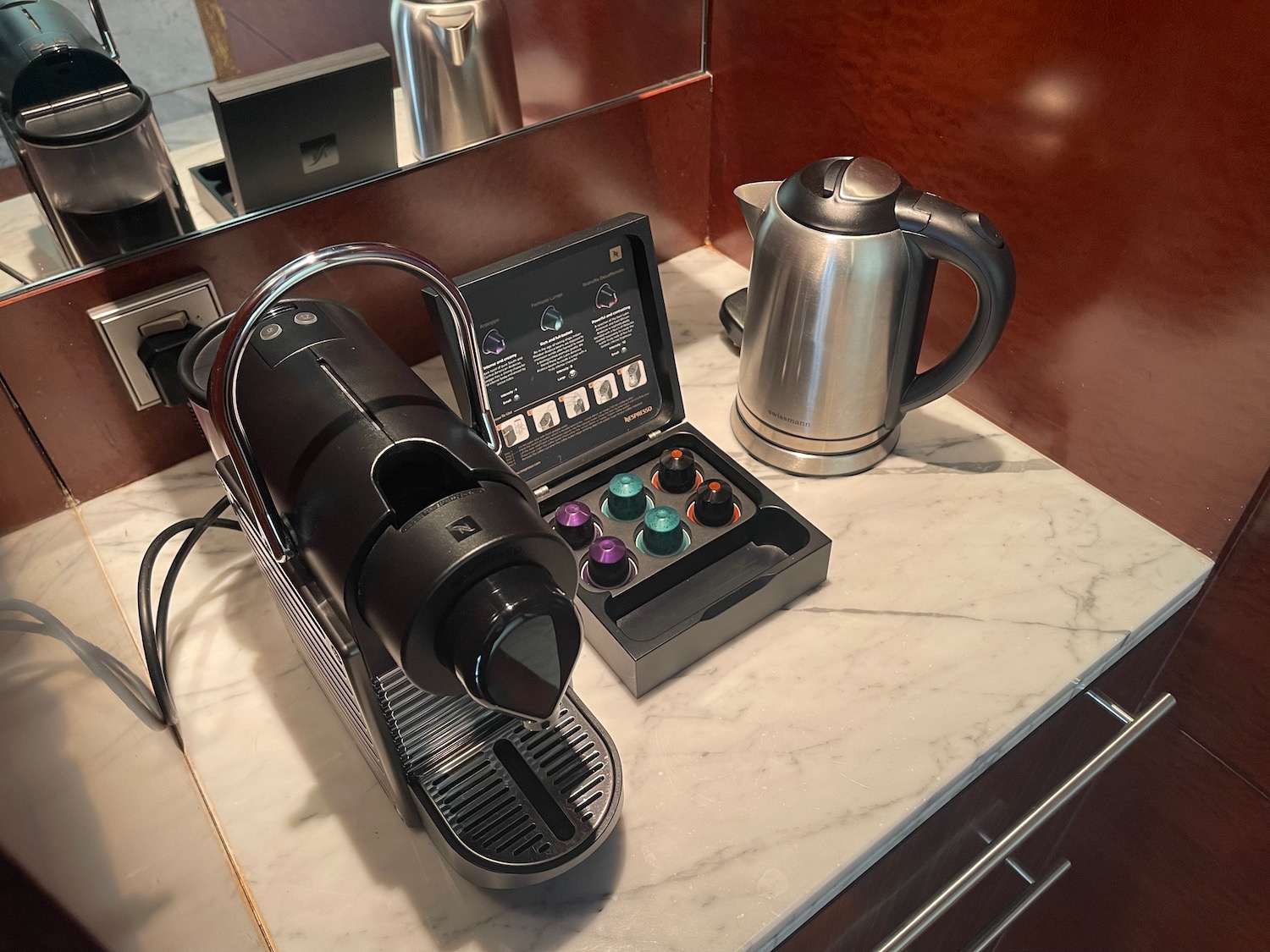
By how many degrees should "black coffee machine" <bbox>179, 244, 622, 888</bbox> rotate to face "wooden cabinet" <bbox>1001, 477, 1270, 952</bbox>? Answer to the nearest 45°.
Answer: approximately 45° to its left

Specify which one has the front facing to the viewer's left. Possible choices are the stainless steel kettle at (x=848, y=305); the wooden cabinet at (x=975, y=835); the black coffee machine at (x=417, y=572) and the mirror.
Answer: the stainless steel kettle

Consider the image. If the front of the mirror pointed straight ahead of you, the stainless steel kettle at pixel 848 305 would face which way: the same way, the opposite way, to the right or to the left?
the opposite way

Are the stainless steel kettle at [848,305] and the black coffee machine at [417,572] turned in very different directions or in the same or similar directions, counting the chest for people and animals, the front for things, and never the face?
very different directions

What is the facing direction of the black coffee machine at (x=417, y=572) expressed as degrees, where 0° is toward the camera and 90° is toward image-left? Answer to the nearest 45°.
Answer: approximately 315°

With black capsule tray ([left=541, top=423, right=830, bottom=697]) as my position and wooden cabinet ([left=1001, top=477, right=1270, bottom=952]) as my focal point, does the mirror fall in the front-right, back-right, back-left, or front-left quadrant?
back-left

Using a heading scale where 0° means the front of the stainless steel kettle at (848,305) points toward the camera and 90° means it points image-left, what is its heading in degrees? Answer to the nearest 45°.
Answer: approximately 90°
